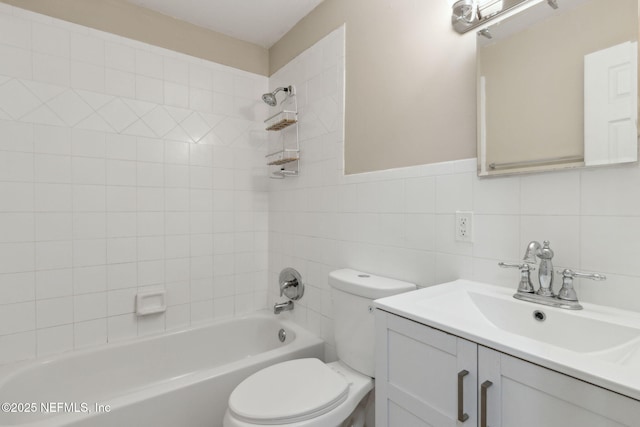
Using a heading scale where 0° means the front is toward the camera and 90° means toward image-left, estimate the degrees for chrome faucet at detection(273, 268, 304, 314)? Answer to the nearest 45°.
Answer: approximately 45°

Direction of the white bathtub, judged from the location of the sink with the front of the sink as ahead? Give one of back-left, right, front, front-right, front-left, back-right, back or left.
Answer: front-right

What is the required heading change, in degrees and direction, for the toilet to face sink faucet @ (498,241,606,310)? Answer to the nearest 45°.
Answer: approximately 90° to its left

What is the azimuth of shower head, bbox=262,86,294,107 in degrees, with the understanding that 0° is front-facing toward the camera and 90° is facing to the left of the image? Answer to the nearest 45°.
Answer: approximately 45°

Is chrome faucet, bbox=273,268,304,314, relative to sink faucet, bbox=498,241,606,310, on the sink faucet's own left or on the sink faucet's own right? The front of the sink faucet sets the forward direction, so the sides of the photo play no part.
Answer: on the sink faucet's own right

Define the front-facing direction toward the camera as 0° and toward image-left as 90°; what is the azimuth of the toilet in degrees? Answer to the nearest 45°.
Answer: approximately 45°

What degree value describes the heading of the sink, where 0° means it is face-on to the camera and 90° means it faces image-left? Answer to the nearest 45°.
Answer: approximately 45°

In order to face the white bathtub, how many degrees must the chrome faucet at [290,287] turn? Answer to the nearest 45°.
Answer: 0° — it already faces it

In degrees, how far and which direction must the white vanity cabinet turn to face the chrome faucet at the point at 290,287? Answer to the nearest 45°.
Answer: approximately 90° to its right

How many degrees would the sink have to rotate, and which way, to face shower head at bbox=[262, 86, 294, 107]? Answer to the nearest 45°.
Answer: approximately 45° to its right
